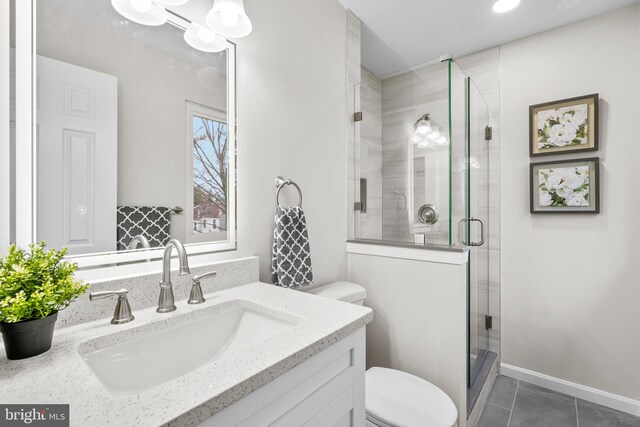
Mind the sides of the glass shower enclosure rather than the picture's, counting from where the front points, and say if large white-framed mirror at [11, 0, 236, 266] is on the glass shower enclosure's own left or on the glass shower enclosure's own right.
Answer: on the glass shower enclosure's own right

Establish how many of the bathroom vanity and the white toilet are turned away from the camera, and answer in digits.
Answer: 0

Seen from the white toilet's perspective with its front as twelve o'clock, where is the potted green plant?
The potted green plant is roughly at 3 o'clock from the white toilet.

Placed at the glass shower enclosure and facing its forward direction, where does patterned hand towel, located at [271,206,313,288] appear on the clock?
The patterned hand towel is roughly at 3 o'clock from the glass shower enclosure.

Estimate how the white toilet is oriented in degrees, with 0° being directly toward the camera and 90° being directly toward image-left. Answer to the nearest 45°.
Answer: approximately 315°

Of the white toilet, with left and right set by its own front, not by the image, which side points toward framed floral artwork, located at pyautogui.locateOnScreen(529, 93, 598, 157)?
left

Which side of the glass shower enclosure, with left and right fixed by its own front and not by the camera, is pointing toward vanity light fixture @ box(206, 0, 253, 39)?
right

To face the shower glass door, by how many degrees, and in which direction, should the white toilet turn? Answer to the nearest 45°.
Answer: approximately 90° to its left

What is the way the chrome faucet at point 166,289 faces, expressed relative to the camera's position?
facing the viewer and to the right of the viewer

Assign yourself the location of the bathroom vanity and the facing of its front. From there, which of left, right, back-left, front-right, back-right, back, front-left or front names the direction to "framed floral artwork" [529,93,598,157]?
front-left
